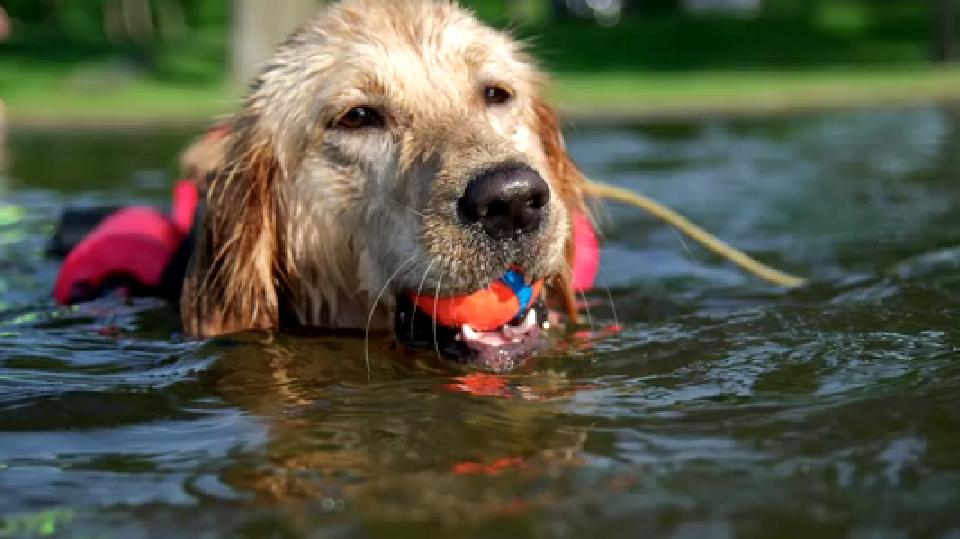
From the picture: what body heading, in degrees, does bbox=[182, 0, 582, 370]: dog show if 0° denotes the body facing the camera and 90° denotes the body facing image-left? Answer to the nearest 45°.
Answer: approximately 315°

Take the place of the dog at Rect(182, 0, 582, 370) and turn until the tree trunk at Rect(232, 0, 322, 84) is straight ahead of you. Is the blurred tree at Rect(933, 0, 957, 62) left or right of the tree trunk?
right

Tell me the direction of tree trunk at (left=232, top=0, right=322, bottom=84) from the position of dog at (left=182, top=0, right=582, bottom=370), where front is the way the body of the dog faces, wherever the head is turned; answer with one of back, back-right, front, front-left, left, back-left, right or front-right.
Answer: back-left

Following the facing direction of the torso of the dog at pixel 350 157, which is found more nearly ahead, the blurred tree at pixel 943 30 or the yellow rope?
the yellow rope

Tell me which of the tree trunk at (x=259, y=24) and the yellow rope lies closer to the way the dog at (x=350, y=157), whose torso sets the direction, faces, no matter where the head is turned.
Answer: the yellow rope

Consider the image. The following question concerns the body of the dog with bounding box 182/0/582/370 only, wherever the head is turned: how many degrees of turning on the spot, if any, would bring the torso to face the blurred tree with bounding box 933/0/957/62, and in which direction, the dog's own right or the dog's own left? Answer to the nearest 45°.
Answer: approximately 90° to the dog's own left

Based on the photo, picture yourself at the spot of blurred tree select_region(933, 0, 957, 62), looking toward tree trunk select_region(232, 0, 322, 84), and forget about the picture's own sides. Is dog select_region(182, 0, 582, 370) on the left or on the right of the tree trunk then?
left

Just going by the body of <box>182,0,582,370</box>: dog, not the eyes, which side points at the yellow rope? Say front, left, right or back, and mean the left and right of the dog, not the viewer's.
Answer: left
